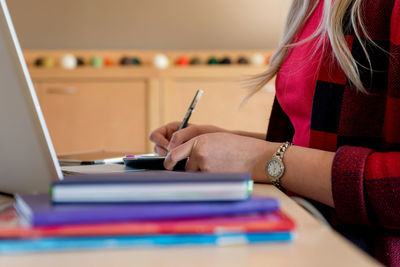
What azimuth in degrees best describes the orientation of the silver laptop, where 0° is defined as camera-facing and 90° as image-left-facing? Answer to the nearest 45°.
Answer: approximately 225°
